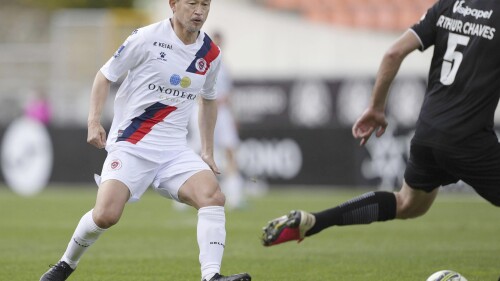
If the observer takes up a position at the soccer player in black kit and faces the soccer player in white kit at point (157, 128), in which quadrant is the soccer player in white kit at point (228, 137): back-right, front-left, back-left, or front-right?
front-right

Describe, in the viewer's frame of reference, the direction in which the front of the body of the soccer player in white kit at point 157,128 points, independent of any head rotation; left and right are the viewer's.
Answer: facing the viewer and to the right of the viewer

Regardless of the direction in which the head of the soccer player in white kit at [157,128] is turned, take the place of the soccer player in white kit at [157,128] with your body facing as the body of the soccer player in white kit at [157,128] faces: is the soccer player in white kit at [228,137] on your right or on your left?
on your left

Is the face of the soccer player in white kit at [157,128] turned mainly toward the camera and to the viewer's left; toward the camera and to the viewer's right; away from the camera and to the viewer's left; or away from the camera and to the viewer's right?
toward the camera and to the viewer's right

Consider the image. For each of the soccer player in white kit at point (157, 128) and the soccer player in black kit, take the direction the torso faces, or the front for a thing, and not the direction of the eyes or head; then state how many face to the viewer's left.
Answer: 0

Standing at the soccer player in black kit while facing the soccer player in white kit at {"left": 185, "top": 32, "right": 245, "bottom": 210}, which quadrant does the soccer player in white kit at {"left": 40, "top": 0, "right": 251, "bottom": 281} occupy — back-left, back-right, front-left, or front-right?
front-left

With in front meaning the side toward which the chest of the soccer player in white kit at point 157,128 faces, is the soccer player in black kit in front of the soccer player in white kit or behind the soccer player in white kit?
in front

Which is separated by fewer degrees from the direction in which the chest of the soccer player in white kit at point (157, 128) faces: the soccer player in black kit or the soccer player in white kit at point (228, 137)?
the soccer player in black kit
